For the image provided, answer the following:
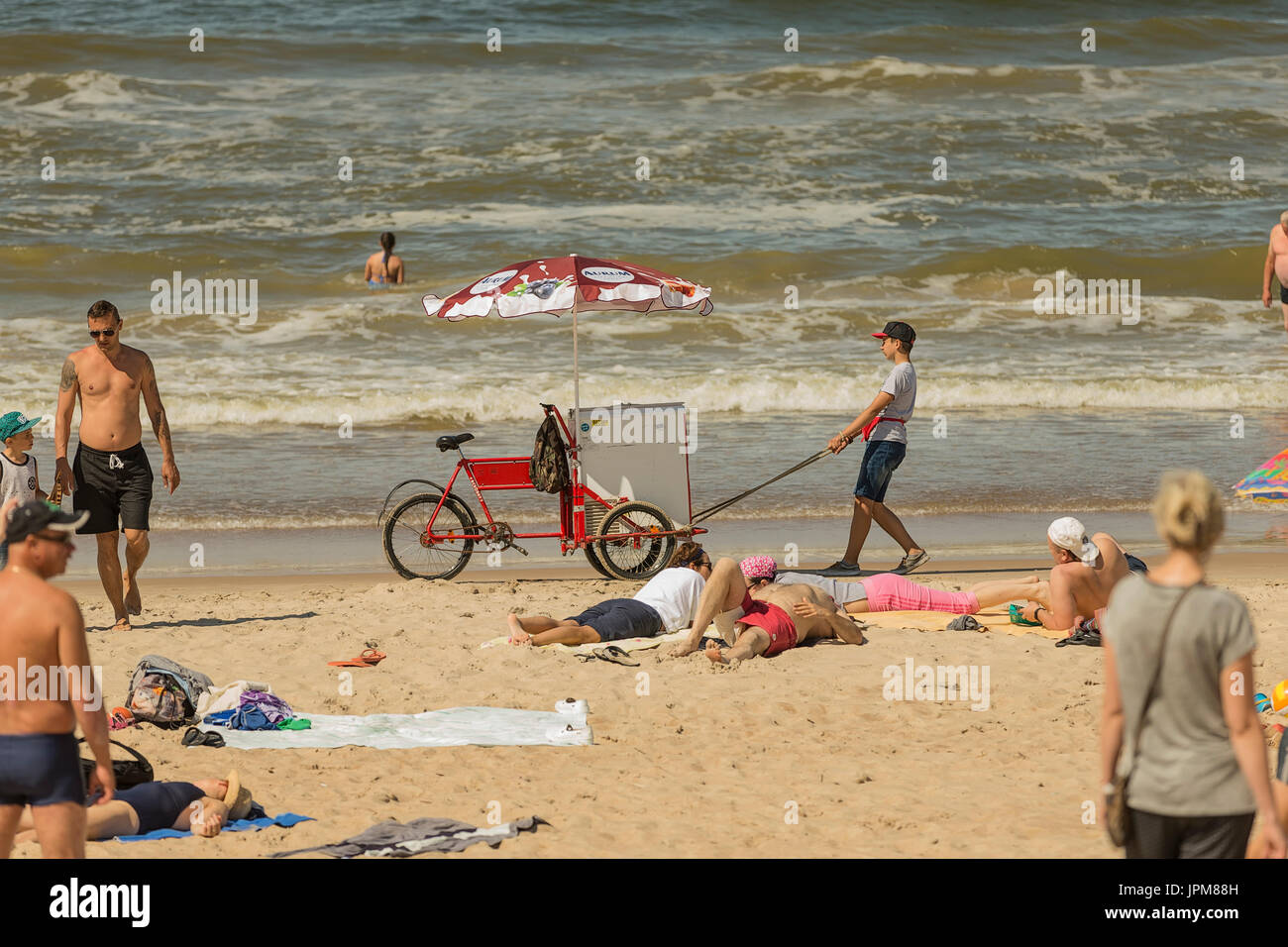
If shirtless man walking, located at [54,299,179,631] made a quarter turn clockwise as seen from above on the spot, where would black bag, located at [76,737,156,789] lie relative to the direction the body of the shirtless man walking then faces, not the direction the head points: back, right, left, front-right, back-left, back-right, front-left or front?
left

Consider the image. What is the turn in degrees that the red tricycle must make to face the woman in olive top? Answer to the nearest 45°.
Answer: approximately 90° to its right

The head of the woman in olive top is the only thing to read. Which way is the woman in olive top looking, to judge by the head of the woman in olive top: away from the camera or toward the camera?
away from the camera

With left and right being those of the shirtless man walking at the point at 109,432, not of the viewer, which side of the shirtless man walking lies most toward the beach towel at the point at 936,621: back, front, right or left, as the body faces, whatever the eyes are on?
left

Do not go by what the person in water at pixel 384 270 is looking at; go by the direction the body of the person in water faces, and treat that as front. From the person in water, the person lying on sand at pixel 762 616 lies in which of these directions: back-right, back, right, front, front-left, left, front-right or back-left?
back

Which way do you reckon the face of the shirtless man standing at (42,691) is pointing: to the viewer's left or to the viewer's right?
to the viewer's right

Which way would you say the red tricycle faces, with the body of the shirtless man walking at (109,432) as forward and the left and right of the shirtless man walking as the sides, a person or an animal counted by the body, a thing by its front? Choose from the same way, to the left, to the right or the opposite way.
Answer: to the left

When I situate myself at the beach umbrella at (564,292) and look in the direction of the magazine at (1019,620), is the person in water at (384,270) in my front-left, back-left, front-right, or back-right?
back-left

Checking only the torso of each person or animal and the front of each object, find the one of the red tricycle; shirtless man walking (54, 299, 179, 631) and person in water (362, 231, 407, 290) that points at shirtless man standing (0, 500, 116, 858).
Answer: shirtless man walking (54, 299, 179, 631)

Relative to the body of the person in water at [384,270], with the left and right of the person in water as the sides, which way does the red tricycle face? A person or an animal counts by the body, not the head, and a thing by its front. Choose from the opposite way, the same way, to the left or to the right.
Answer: to the right

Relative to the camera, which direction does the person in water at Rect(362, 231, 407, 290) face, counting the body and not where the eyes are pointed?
away from the camera

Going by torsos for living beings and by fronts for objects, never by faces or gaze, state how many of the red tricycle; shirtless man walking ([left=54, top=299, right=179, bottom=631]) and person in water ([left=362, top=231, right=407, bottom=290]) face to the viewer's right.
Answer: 1

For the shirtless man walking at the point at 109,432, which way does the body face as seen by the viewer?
toward the camera

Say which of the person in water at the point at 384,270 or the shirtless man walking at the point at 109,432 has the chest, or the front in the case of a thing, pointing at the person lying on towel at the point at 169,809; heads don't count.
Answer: the shirtless man walking

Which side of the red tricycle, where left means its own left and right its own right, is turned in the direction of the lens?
right

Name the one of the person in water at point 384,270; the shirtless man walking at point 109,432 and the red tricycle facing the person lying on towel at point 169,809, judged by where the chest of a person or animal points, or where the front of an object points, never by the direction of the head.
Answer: the shirtless man walking

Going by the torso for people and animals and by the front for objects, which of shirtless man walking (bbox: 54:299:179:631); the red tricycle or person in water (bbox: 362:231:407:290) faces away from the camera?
the person in water

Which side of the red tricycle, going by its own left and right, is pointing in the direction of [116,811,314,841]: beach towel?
right
